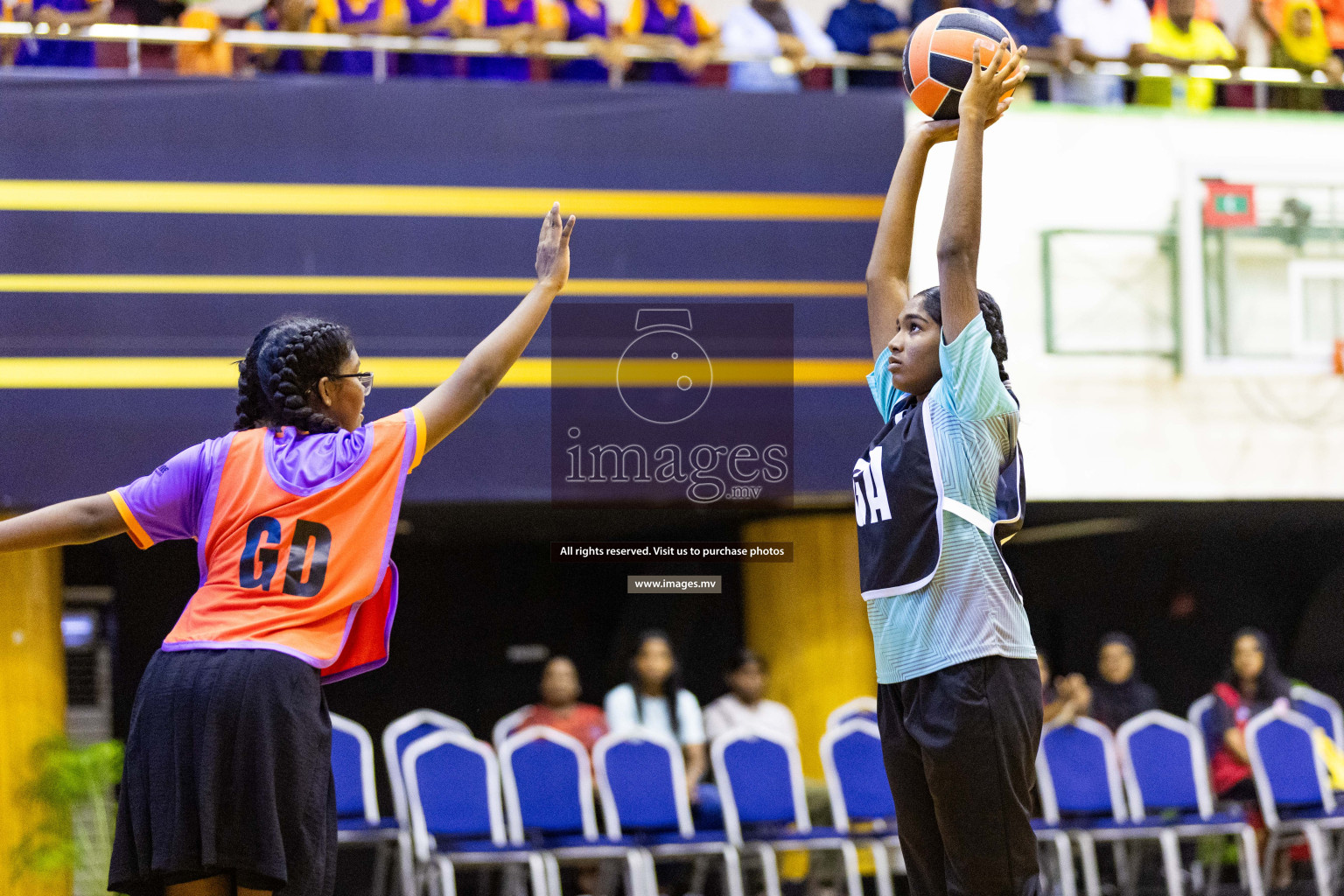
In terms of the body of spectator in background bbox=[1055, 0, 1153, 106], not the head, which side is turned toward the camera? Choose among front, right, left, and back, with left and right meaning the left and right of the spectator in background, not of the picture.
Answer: front

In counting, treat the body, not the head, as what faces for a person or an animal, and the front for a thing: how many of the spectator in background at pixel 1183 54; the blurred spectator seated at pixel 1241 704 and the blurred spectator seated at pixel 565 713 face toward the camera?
3

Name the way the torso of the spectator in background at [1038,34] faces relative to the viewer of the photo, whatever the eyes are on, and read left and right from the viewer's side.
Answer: facing the viewer

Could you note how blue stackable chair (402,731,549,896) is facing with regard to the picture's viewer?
facing the viewer and to the right of the viewer

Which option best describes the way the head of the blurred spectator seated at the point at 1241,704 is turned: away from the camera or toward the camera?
toward the camera

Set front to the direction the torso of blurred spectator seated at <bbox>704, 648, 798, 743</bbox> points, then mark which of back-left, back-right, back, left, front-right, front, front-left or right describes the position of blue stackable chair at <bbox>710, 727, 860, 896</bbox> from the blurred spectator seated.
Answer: front

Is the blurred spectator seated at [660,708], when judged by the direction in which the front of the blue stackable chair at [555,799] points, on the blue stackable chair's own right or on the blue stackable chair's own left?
on the blue stackable chair's own left

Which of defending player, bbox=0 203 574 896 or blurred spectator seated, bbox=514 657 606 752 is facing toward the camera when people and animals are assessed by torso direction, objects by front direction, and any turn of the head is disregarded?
the blurred spectator seated

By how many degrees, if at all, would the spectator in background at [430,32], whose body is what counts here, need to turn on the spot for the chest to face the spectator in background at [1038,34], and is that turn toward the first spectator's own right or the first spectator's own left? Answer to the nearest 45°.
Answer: approximately 90° to the first spectator's own left

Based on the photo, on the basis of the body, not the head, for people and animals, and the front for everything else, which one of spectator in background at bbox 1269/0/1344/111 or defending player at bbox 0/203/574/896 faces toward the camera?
the spectator in background

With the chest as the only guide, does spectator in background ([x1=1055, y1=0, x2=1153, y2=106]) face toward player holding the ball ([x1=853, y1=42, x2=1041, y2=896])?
yes

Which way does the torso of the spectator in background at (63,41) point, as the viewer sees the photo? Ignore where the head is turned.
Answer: toward the camera

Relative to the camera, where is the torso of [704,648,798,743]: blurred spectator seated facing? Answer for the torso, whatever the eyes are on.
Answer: toward the camera

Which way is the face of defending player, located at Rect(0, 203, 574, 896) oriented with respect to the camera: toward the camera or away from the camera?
away from the camera

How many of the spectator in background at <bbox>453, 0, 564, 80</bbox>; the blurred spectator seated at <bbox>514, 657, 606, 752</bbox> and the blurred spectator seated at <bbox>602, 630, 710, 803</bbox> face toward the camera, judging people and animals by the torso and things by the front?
3
